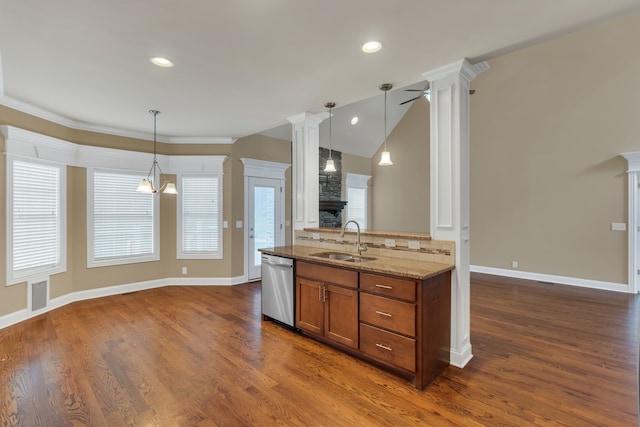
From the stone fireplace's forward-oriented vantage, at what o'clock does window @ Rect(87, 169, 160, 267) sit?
The window is roughly at 2 o'clock from the stone fireplace.

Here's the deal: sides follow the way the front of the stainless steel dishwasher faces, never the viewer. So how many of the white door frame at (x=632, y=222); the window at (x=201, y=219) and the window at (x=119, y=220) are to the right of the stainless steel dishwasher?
2

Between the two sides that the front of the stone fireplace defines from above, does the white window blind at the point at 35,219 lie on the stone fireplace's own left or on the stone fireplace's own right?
on the stone fireplace's own right

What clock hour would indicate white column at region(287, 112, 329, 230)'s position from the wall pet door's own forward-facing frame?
The white column is roughly at 12 o'clock from the wall pet door.

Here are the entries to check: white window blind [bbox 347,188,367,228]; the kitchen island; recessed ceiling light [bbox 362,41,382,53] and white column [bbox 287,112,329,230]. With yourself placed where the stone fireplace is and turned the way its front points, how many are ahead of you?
3

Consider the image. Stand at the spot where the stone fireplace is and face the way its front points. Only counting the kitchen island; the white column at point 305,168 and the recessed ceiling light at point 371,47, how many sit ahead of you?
3

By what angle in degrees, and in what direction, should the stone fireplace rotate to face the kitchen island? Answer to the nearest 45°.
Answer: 0° — it already faces it

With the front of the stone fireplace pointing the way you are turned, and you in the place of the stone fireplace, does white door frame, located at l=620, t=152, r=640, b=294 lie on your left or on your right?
on your left

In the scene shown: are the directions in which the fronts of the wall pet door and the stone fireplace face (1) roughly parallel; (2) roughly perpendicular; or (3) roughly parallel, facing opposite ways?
roughly perpendicular

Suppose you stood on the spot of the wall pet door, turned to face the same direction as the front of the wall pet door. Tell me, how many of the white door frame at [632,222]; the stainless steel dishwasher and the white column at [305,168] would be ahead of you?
3

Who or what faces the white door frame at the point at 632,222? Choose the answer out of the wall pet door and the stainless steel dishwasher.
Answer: the wall pet door

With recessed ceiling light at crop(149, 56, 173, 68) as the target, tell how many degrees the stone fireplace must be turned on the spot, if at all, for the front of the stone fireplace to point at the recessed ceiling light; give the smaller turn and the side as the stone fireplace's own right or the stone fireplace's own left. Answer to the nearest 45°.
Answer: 0° — it already faces it
